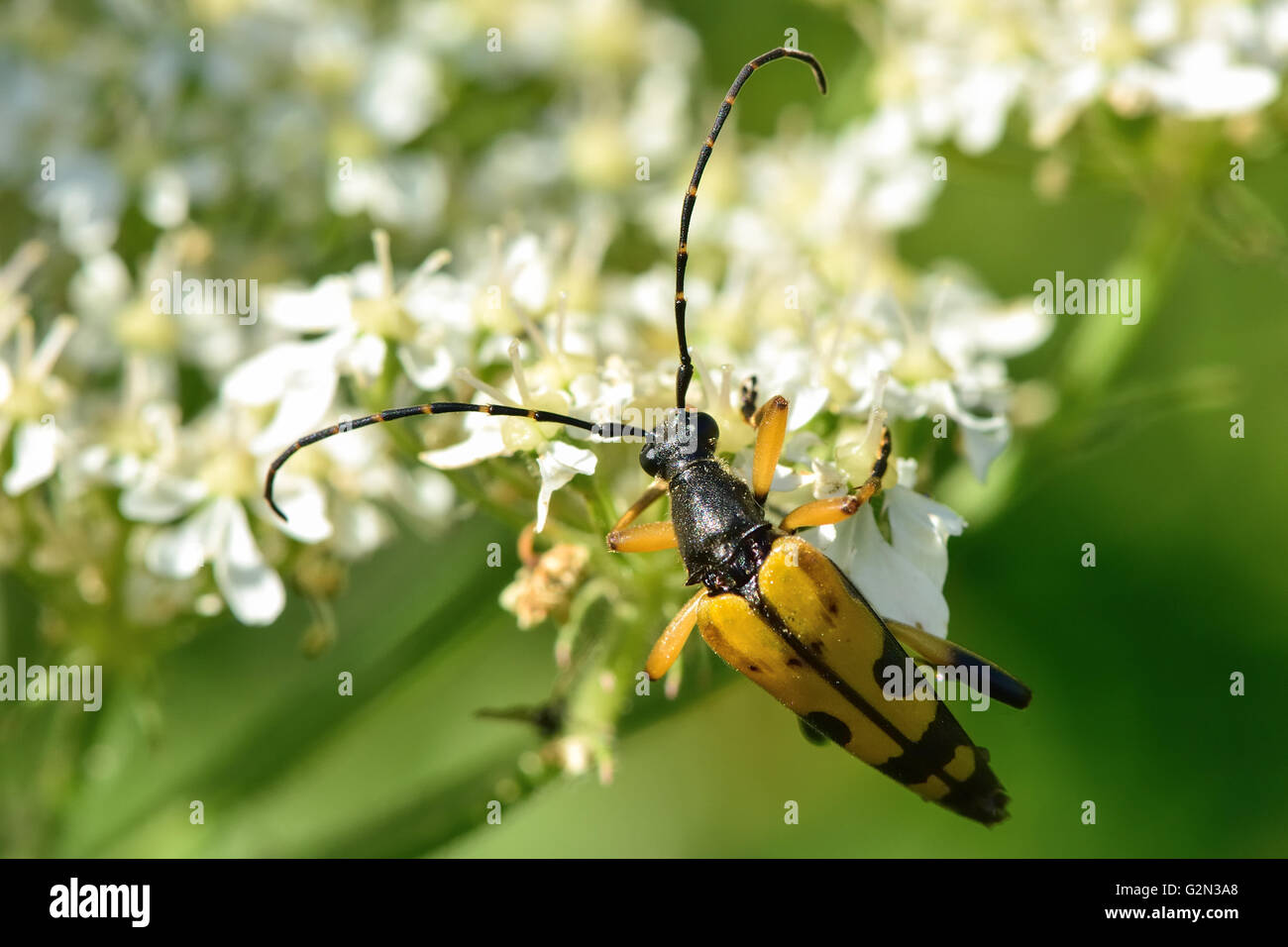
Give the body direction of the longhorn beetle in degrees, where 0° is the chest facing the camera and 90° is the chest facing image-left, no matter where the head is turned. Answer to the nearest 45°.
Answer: approximately 135°
